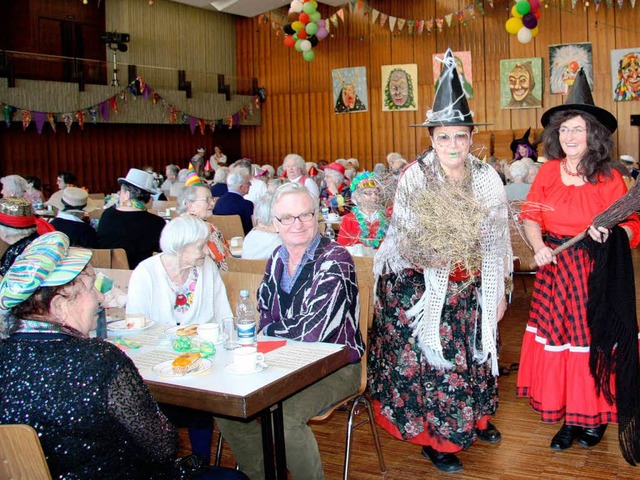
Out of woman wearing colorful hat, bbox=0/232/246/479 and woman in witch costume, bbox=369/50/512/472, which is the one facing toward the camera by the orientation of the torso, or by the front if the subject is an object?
the woman in witch costume

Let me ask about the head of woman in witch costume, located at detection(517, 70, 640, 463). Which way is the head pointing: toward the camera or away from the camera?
toward the camera

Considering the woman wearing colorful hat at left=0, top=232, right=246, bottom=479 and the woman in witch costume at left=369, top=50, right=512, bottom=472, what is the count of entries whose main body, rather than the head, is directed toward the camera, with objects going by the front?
1

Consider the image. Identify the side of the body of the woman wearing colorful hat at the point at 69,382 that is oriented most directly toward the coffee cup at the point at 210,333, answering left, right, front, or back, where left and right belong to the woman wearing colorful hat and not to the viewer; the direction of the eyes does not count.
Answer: front

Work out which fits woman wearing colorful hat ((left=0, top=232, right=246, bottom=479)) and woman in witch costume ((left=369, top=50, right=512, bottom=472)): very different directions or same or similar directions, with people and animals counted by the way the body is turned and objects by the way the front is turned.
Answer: very different directions

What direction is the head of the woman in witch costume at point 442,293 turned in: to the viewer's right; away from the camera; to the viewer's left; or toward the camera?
toward the camera

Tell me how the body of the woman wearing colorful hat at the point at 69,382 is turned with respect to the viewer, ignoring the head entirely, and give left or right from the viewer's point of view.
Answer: facing away from the viewer and to the right of the viewer

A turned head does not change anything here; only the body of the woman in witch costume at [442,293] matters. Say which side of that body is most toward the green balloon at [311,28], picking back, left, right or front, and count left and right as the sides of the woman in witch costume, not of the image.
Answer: back

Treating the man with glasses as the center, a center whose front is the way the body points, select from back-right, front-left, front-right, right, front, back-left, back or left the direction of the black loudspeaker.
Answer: back-right

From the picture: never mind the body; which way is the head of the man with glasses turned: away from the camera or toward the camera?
toward the camera

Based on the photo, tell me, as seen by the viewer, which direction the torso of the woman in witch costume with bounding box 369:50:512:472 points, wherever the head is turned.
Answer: toward the camera

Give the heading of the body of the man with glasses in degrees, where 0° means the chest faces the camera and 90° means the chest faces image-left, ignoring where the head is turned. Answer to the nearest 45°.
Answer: approximately 45°

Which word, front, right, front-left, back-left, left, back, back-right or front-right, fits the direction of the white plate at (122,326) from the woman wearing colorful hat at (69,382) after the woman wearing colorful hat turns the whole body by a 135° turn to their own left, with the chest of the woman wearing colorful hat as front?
right

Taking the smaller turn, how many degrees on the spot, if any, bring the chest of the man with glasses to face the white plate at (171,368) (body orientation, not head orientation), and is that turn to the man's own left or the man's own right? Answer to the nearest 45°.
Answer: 0° — they already face it

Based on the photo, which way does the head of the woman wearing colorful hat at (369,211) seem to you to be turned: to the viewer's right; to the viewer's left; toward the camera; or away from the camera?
toward the camera

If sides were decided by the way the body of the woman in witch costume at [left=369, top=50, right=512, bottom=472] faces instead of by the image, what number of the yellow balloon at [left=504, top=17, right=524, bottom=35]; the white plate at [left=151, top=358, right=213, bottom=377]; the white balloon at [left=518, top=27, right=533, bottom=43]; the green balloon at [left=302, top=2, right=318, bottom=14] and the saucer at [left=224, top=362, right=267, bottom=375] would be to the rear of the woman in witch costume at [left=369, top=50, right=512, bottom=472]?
3
